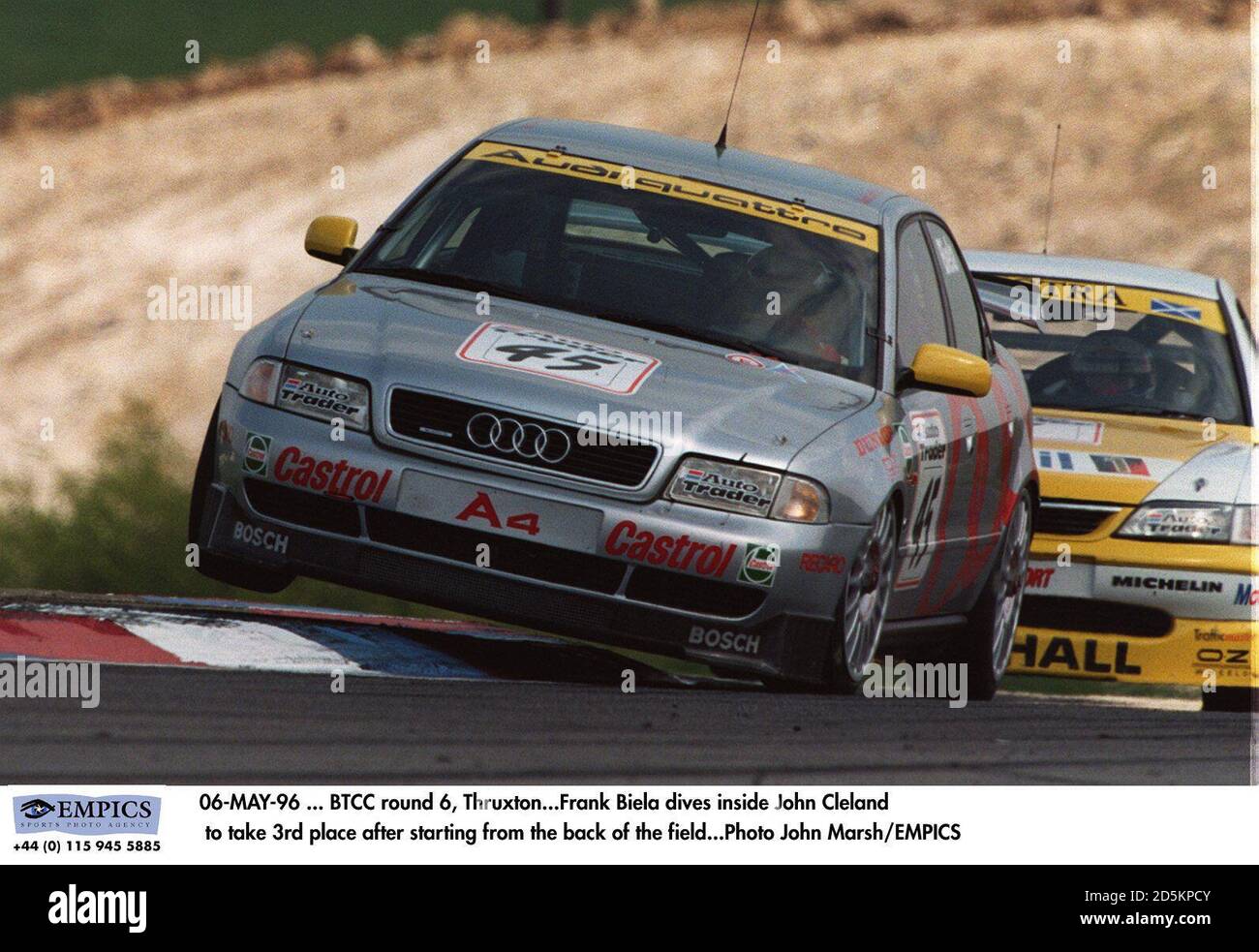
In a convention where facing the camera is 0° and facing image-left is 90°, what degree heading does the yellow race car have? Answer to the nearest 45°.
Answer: approximately 0°

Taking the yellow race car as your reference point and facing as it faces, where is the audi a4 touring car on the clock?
The audi a4 touring car is roughly at 1 o'clock from the yellow race car.
